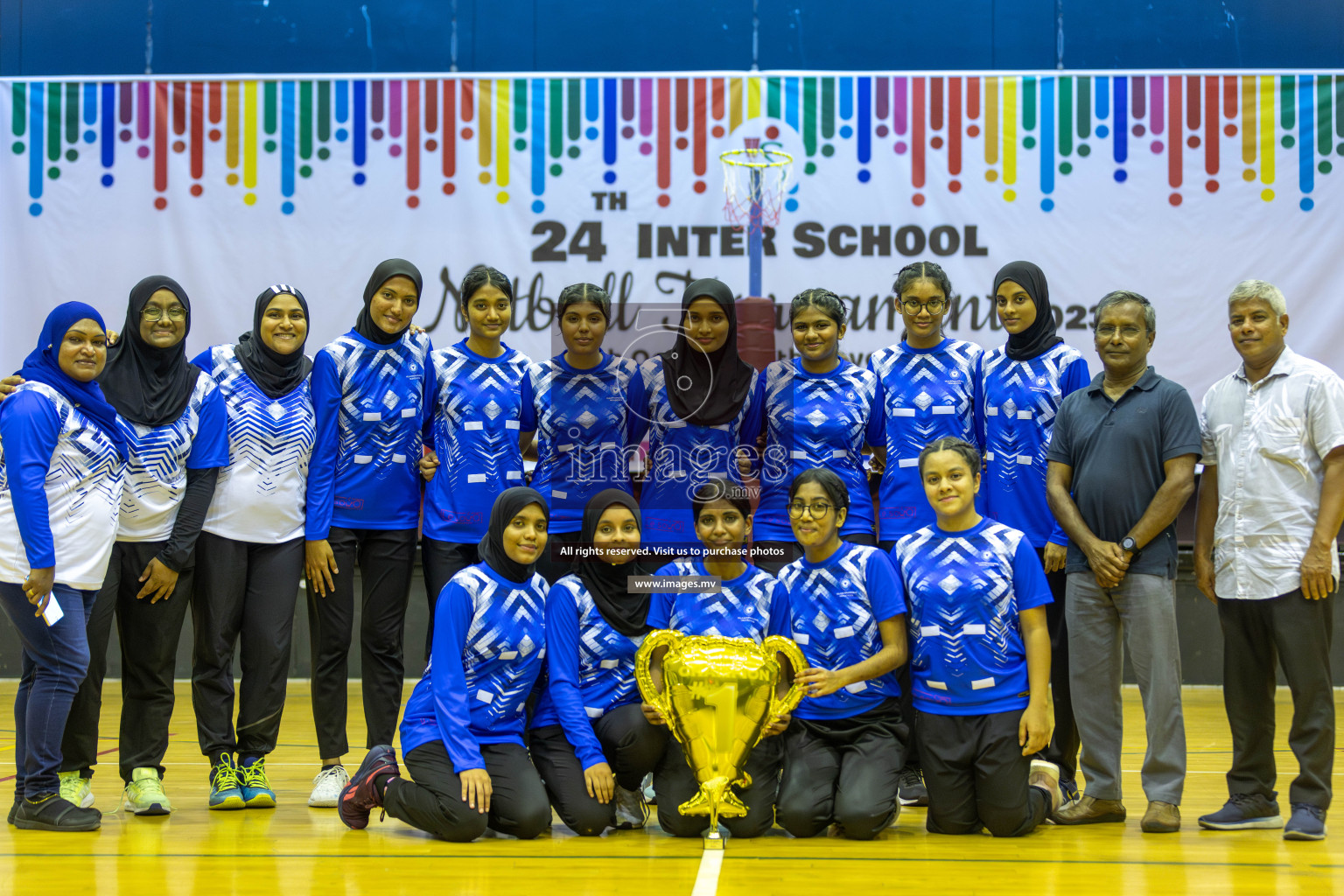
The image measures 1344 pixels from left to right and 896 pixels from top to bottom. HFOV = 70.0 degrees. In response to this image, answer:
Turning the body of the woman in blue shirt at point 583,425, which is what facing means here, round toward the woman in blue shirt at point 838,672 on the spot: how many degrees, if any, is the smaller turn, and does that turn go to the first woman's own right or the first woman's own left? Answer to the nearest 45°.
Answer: approximately 45° to the first woman's own left

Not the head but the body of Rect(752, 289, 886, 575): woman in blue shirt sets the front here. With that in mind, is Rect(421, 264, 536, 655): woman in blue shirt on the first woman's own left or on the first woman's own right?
on the first woman's own right

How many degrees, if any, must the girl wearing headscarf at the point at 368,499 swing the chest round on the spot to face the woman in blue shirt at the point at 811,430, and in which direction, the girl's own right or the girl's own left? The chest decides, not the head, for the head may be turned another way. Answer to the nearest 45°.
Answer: approximately 90° to the girl's own left

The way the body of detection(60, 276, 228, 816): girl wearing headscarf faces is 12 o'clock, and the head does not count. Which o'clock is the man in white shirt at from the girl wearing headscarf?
The man in white shirt is roughly at 10 o'clock from the girl wearing headscarf.

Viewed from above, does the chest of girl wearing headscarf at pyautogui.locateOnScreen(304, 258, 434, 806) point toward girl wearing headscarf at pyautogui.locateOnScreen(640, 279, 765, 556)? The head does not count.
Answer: no

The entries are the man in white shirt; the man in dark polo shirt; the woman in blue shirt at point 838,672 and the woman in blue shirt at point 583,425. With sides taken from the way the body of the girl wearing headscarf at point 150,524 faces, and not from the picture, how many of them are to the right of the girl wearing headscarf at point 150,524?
0

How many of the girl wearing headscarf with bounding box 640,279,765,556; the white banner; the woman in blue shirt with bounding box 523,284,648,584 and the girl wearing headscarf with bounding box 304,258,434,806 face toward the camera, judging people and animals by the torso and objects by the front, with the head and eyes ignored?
4

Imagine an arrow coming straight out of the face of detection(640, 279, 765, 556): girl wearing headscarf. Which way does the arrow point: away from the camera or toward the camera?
toward the camera

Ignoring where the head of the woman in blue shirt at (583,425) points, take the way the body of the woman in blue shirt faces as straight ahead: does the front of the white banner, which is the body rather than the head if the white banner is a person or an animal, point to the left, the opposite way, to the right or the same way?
the same way

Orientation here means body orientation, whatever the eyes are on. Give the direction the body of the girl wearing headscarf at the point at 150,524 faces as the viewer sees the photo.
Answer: toward the camera

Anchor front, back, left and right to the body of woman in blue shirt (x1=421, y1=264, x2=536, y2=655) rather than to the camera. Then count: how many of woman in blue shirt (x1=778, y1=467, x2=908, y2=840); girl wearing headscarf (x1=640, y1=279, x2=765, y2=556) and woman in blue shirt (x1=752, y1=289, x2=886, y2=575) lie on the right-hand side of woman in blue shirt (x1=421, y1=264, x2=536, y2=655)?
0

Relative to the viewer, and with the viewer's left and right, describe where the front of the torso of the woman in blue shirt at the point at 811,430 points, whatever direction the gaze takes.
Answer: facing the viewer

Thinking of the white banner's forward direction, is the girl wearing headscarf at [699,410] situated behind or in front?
in front

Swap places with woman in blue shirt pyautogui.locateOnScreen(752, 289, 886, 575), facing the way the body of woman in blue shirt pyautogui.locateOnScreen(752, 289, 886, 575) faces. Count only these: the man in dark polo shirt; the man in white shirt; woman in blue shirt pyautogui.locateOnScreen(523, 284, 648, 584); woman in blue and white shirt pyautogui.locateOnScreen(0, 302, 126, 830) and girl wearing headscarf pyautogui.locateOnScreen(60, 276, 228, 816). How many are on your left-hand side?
2

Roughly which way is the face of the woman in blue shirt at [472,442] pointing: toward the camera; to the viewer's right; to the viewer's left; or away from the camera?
toward the camera

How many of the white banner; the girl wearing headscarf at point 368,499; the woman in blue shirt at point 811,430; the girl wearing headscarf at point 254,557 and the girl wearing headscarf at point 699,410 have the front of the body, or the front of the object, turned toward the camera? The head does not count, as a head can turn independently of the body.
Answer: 5

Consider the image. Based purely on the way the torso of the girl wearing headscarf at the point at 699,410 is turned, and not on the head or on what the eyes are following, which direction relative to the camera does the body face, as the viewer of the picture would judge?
toward the camera

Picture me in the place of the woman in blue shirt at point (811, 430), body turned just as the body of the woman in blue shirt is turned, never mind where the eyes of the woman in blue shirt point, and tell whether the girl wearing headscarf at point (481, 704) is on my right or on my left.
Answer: on my right
